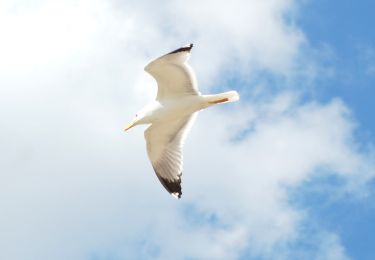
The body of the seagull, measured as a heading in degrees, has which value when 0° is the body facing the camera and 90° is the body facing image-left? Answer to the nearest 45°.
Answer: approximately 90°
